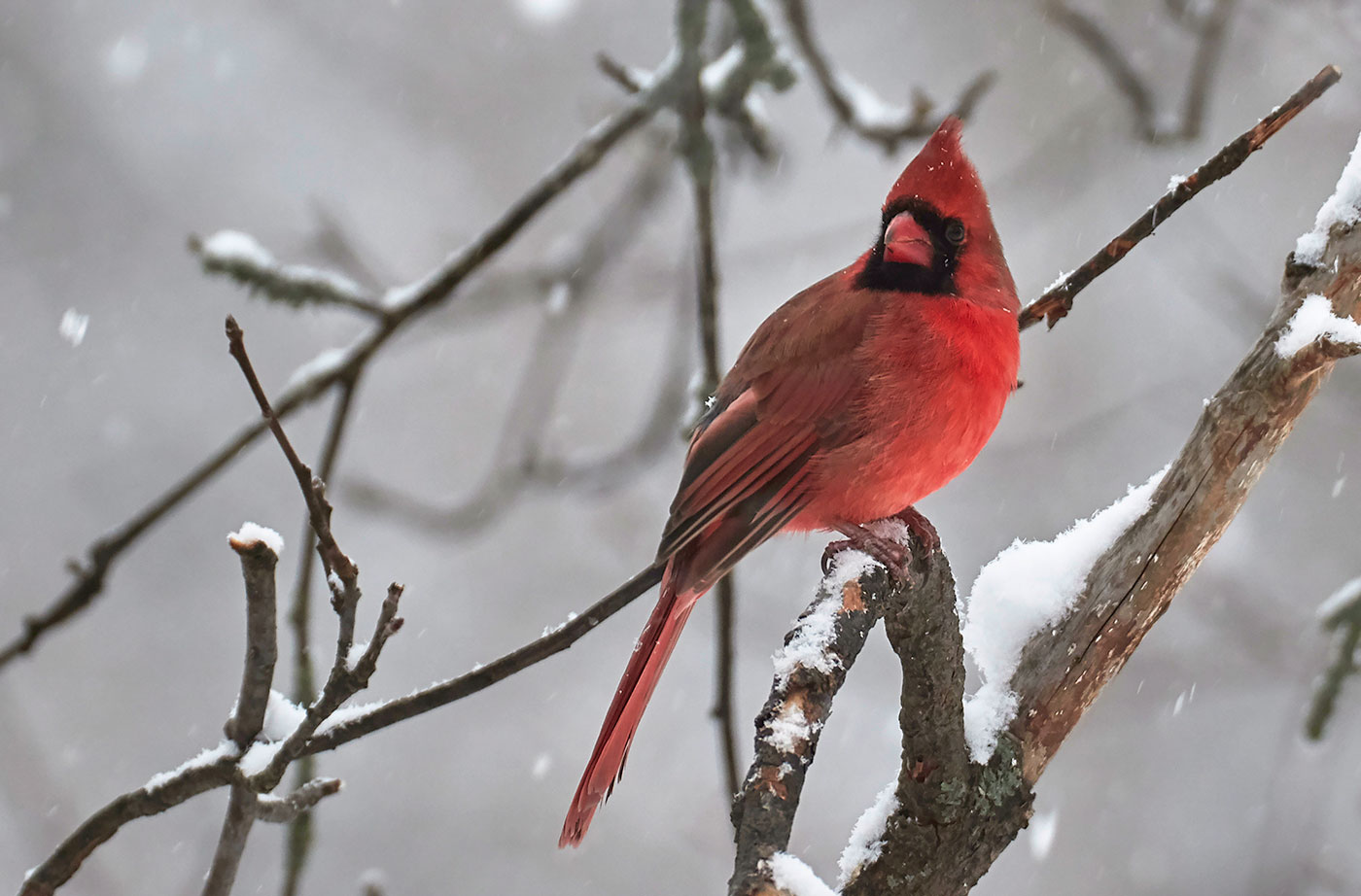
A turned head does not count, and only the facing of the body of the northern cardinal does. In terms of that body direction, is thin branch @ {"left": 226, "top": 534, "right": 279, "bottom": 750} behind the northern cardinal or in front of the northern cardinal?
behind

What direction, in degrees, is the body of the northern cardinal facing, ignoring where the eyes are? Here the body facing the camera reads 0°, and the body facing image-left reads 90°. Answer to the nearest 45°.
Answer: approximately 270°

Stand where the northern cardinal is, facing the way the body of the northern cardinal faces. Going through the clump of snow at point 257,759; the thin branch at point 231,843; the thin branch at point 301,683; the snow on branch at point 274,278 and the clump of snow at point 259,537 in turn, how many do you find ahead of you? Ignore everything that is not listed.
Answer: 0

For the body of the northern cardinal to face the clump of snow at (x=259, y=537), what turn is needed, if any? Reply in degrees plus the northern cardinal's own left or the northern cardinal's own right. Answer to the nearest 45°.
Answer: approximately 135° to the northern cardinal's own right

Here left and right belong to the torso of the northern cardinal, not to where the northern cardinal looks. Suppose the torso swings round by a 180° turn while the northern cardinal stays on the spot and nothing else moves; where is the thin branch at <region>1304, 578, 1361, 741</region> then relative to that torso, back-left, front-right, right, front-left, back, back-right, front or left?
back-right

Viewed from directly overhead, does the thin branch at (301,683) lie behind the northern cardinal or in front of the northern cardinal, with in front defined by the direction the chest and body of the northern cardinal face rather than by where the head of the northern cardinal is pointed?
behind

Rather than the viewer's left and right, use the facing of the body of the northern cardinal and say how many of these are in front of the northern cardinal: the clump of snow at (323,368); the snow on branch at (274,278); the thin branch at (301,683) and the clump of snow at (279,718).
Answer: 0

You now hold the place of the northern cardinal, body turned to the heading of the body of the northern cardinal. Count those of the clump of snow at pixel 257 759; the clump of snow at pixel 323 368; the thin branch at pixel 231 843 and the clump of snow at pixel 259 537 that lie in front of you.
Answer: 0

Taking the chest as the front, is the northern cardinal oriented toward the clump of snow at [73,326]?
no

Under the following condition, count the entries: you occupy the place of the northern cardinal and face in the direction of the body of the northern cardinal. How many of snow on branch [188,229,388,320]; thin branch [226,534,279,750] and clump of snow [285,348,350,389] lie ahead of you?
0
